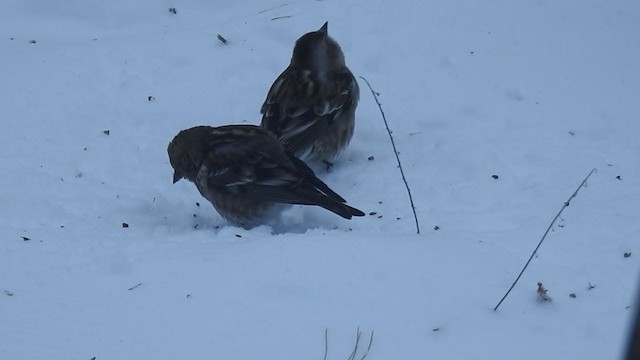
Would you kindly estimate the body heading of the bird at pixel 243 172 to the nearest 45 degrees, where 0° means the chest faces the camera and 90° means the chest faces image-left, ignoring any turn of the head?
approximately 90°

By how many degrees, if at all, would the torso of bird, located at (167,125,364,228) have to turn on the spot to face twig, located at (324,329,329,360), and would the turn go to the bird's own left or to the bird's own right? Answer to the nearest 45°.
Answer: approximately 90° to the bird's own left

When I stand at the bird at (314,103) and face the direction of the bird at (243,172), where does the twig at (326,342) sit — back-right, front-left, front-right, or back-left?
front-left

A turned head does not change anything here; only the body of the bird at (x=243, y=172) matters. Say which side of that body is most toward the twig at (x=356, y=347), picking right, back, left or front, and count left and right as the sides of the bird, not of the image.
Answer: left

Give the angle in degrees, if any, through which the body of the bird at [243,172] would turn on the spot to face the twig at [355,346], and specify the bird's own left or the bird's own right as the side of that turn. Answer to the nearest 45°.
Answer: approximately 90° to the bird's own left
